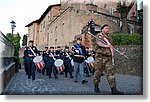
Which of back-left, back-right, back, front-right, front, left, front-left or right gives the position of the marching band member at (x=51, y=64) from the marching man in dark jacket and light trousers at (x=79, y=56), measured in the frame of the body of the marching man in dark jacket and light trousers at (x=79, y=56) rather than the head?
back-right

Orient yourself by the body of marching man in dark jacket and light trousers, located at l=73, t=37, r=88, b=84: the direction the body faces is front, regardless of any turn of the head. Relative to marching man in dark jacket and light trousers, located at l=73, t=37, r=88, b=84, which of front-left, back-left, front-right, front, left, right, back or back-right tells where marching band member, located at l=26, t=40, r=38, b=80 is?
back-right

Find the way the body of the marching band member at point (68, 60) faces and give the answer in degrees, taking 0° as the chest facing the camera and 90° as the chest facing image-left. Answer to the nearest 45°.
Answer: approximately 0°

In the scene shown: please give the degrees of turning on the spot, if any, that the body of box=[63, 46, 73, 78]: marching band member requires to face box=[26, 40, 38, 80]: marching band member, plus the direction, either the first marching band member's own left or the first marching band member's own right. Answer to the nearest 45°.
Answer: approximately 90° to the first marching band member's own right

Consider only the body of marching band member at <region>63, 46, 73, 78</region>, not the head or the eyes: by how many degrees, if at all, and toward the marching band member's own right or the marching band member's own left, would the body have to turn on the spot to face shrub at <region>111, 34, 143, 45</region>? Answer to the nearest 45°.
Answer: approximately 90° to the marching band member's own left

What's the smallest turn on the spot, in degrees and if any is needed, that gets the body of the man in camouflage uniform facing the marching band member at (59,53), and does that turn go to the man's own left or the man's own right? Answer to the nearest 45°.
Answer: approximately 135° to the man's own right
